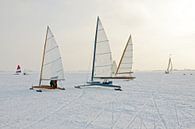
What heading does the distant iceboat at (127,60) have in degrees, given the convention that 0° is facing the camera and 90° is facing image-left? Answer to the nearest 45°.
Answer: approximately 90°

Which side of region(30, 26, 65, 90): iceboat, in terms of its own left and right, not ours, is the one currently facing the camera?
left

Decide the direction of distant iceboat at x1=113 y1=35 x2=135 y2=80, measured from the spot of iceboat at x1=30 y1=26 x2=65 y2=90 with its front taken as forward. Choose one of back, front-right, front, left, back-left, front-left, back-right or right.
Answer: back-right

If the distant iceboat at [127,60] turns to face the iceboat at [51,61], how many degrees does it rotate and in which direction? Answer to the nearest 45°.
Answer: approximately 45° to its left

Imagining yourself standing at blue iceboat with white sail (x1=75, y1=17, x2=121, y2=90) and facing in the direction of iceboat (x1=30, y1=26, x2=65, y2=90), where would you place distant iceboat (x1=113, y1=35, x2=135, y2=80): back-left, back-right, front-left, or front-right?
back-right

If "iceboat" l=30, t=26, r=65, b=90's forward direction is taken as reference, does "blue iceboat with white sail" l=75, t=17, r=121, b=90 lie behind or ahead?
behind
